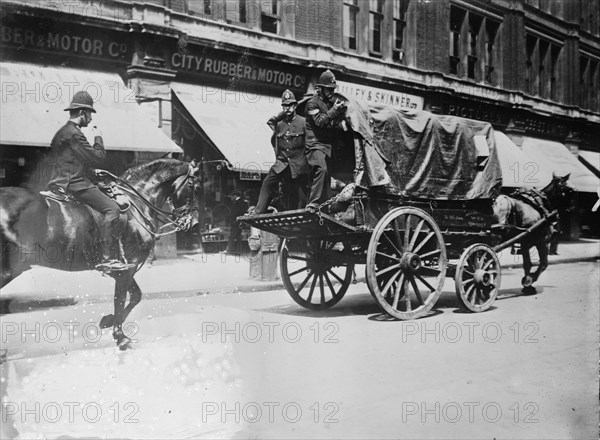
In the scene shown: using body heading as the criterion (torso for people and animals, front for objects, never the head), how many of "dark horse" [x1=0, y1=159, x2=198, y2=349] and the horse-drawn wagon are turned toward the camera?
0

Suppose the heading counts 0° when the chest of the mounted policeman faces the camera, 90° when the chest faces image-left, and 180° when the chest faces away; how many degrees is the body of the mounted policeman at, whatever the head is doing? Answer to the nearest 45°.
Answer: approximately 270°

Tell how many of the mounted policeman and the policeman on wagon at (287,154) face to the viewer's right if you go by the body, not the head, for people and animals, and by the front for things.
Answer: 1

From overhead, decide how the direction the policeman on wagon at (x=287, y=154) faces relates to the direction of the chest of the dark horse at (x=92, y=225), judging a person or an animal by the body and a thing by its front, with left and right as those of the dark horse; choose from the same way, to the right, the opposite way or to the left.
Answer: to the right

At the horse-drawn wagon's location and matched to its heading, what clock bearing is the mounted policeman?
The mounted policeman is roughly at 6 o'clock from the horse-drawn wagon.

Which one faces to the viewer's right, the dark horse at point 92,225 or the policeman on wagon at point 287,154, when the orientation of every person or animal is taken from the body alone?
the dark horse

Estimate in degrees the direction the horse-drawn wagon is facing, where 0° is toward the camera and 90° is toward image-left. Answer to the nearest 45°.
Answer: approximately 225°

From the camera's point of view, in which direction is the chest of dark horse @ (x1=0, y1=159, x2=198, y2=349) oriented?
to the viewer's right

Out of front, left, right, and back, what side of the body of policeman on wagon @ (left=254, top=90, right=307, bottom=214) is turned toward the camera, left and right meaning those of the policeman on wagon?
front

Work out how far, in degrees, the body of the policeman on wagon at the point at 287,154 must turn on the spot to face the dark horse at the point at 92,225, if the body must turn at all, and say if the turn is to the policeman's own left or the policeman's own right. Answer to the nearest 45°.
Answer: approximately 45° to the policeman's own right
